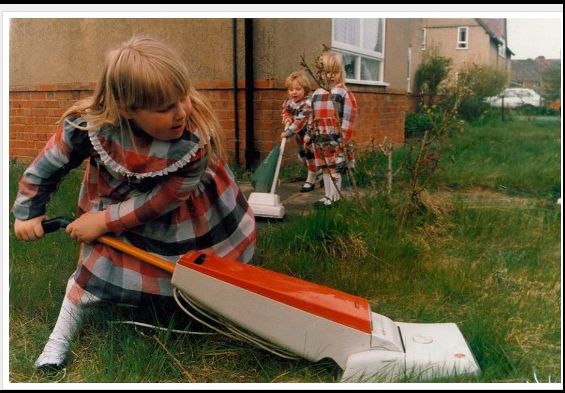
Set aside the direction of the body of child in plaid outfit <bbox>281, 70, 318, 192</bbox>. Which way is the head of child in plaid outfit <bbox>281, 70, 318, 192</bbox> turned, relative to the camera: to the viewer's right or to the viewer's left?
to the viewer's left

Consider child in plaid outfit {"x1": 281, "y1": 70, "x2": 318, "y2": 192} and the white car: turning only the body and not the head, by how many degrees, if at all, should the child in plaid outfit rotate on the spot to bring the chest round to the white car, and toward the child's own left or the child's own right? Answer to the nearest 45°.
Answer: approximately 180°

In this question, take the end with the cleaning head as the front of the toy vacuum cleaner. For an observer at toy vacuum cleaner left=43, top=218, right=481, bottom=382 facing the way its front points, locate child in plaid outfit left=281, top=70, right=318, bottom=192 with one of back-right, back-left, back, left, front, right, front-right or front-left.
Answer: left

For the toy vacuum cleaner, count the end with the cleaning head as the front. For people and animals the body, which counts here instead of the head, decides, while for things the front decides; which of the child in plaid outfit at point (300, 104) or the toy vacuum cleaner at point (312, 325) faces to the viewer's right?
the toy vacuum cleaner

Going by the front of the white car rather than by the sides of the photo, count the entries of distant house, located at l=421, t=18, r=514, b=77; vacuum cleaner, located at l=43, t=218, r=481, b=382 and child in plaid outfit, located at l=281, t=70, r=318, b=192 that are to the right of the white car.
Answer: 1

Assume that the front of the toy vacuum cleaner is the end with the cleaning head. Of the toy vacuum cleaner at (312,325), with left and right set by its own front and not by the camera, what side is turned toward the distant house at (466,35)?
left

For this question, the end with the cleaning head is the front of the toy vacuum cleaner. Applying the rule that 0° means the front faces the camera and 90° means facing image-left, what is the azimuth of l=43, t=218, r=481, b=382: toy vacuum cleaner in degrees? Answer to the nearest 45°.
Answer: approximately 270°

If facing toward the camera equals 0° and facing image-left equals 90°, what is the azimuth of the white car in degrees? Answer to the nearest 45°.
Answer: approximately 90°

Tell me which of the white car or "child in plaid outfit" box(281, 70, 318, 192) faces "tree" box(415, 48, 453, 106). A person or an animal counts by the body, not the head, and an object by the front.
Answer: the white car
